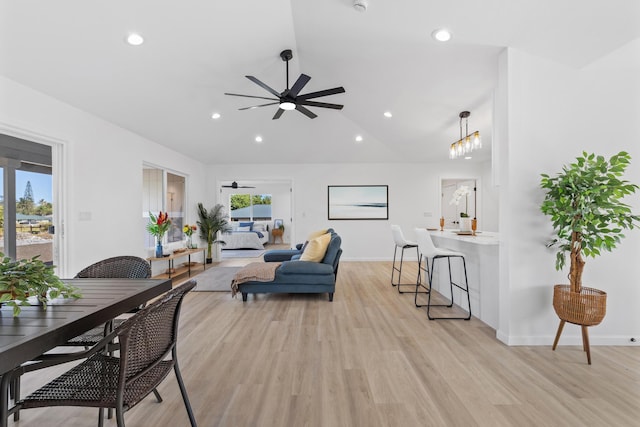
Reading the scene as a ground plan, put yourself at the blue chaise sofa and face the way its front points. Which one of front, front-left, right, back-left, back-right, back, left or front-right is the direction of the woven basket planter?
back-left

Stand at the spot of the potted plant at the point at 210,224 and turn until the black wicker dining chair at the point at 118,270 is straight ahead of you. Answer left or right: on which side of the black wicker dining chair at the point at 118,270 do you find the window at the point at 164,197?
right

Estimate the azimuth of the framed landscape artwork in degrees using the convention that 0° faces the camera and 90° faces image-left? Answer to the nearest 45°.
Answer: approximately 0°

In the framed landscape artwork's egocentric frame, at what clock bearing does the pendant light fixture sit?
The pendant light fixture is roughly at 11 o'clock from the framed landscape artwork.

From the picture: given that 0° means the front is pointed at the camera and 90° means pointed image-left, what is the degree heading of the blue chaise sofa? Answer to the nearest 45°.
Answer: approximately 90°
